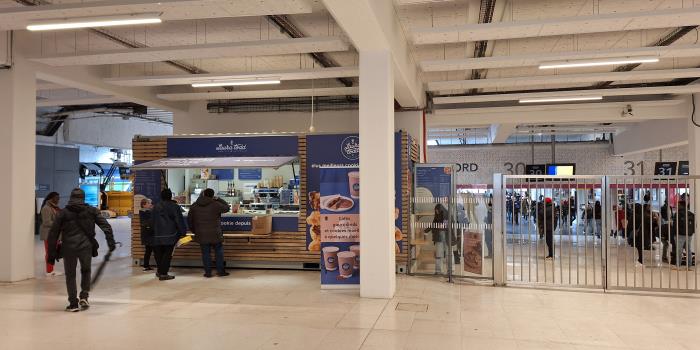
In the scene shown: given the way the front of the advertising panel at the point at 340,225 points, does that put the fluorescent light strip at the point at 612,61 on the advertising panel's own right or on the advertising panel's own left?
on the advertising panel's own left

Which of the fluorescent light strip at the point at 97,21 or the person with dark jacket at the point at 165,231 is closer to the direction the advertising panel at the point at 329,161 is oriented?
the fluorescent light strip

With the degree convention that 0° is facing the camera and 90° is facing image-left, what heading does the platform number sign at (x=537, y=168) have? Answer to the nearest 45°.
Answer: approximately 0°

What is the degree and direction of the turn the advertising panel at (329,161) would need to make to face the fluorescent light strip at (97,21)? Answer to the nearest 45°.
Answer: approximately 45° to its right

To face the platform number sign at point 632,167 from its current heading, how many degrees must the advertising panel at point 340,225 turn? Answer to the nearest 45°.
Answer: approximately 135° to its left

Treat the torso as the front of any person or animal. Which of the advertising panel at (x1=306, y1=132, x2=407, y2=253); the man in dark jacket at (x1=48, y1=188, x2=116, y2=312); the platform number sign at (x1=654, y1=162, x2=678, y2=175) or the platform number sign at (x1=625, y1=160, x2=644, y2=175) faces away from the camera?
the man in dark jacket

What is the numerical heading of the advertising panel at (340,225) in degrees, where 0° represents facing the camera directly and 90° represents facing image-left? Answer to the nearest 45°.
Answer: approximately 0°

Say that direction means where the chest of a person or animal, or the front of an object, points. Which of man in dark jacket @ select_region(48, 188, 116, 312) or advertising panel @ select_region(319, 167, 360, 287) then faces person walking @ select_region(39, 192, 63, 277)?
the man in dark jacket
